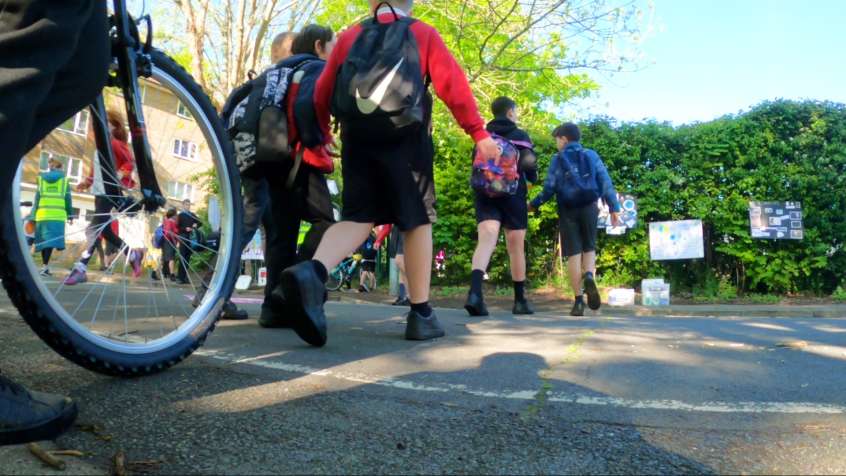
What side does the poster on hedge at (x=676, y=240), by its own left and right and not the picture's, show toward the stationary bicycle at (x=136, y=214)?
front

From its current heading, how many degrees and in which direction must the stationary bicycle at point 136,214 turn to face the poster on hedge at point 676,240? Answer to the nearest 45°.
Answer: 0° — it already faces it

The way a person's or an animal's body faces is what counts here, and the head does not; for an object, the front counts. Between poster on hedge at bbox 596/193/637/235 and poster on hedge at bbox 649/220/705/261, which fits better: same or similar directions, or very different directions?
same or similar directions

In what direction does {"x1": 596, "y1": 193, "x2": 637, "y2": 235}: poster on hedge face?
toward the camera

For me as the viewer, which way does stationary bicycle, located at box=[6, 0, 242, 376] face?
facing away from the viewer and to the right of the viewer

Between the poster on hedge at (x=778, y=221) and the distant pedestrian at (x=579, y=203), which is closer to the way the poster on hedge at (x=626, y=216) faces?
the distant pedestrian

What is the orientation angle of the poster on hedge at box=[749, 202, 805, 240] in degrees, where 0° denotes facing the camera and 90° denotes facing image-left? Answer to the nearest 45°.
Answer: approximately 0°

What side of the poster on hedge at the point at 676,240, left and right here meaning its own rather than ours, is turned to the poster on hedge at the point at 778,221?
left

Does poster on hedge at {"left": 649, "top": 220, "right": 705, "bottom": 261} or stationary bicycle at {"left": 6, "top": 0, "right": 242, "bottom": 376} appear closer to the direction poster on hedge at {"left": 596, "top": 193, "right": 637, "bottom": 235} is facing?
the stationary bicycle

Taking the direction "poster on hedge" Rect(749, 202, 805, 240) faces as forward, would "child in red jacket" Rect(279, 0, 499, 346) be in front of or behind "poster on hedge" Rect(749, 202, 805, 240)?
in front

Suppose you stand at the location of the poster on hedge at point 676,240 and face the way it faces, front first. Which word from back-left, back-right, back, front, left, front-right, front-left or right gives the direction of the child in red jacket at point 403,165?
front

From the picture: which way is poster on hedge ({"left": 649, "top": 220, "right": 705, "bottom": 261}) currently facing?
toward the camera

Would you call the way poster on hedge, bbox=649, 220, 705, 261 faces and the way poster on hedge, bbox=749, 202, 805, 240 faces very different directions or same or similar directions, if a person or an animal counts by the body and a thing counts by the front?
same or similar directions

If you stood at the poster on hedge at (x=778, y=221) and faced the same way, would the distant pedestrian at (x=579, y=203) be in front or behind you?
in front

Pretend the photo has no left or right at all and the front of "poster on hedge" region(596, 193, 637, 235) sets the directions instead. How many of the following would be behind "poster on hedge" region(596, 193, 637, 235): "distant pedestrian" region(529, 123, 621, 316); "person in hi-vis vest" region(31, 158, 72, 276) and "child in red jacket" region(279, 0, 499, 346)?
0
